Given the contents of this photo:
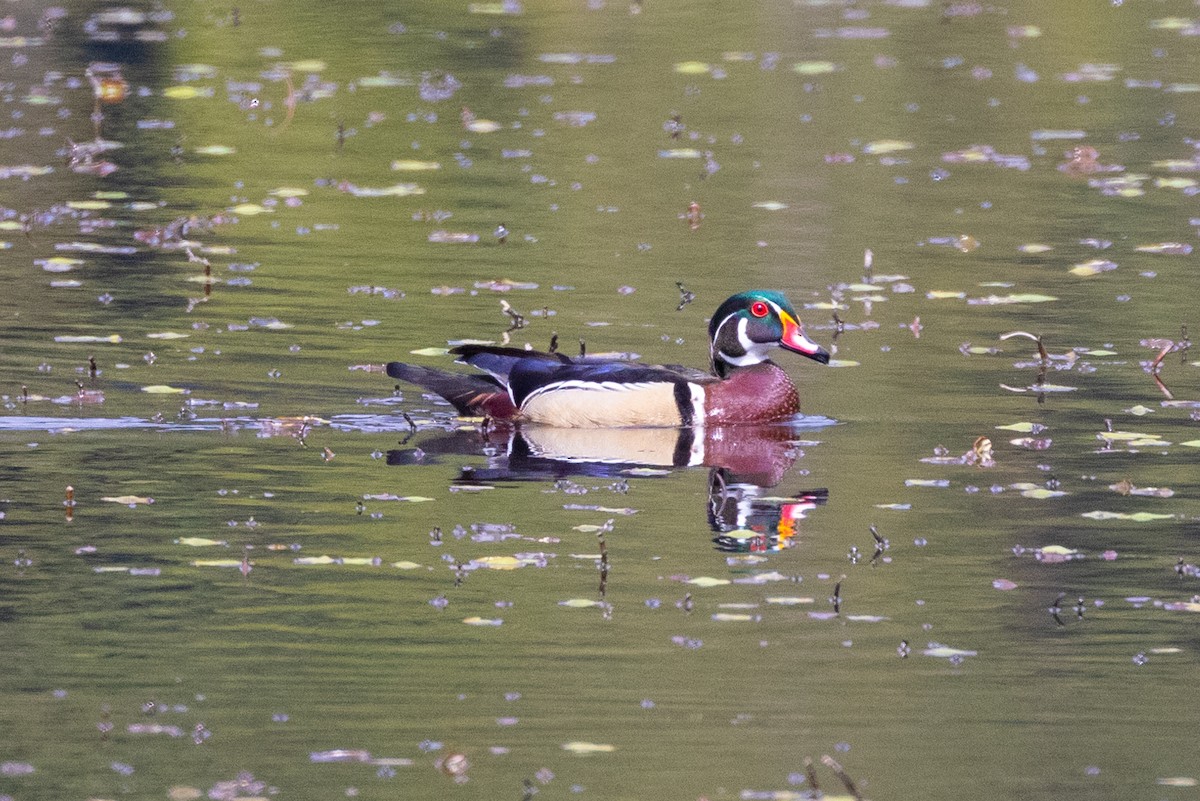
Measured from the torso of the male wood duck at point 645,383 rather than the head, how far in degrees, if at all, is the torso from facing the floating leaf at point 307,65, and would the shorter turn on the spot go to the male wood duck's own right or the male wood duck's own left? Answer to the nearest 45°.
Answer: approximately 90° to the male wood duck's own left

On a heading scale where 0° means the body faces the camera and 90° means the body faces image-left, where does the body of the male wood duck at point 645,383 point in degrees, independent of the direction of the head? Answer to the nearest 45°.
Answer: approximately 270°

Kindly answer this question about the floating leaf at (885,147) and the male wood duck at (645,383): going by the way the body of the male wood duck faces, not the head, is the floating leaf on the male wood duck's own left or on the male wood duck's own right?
on the male wood duck's own left

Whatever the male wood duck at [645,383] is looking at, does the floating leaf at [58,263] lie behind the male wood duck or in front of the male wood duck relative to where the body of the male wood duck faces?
behind

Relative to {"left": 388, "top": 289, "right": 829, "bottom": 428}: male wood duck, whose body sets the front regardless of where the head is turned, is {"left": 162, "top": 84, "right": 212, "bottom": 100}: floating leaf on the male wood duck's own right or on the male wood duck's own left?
on the male wood duck's own left

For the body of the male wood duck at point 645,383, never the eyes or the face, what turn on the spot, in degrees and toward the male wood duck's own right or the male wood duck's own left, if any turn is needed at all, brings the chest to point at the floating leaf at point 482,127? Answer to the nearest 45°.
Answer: approximately 90° to the male wood duck's own left

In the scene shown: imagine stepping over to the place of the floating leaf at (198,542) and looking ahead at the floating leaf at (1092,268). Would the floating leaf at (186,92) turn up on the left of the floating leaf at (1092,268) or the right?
left

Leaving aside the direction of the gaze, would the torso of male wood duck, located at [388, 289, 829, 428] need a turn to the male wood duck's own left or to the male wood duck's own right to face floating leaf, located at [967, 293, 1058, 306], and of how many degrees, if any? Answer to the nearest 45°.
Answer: approximately 45° to the male wood duck's own left

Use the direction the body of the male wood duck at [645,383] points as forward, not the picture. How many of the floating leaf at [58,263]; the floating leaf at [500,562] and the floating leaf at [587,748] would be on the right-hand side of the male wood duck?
2

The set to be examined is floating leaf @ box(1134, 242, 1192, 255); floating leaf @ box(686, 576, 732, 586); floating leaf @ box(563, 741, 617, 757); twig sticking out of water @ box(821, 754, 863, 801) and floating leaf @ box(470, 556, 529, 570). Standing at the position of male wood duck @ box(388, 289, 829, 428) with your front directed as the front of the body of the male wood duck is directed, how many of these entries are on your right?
4

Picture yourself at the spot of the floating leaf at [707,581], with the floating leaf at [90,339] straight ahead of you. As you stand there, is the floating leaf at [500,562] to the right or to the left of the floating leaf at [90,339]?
left

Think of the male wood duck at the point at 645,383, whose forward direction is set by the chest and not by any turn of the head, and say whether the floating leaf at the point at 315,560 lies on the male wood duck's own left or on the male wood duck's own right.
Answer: on the male wood duck's own right

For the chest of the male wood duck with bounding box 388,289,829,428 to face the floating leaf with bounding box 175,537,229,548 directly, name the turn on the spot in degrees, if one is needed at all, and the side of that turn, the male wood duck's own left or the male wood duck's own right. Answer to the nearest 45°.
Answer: approximately 135° to the male wood duck's own right

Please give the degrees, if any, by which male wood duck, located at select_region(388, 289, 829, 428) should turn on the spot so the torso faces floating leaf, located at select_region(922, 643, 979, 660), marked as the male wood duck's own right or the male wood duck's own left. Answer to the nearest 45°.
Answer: approximately 90° to the male wood duck's own right

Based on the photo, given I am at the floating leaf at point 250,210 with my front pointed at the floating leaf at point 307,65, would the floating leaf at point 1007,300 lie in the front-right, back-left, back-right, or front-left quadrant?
back-right
